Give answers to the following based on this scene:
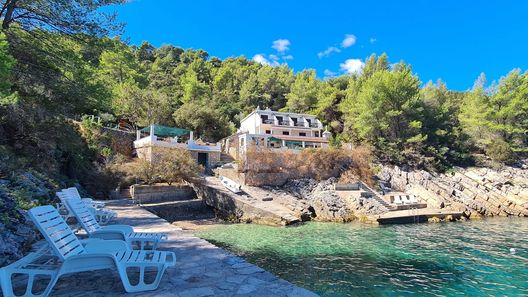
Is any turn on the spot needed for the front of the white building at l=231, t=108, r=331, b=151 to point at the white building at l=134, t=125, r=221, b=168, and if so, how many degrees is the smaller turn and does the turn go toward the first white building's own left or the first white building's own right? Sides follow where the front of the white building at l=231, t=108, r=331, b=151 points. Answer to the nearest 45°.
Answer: approximately 90° to the first white building's own right

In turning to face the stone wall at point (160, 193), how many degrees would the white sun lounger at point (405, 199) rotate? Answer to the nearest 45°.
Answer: approximately 90° to its right

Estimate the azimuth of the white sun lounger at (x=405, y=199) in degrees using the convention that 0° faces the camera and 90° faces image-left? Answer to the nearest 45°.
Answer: approximately 315°

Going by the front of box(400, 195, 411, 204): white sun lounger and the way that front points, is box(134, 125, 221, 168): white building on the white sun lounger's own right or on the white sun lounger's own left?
on the white sun lounger's own right

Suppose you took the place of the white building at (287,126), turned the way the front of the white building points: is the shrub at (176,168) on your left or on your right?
on your right

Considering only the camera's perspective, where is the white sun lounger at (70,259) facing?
facing to the right of the viewer

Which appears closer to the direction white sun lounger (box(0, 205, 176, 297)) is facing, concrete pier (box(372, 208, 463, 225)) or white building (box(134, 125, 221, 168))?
the concrete pier

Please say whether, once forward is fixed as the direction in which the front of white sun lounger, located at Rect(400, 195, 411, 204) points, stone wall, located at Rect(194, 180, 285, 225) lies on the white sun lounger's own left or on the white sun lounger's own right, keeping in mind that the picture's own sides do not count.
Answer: on the white sun lounger's own right
